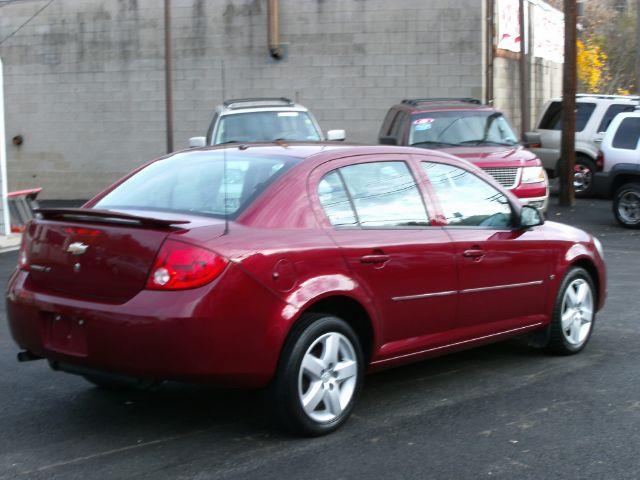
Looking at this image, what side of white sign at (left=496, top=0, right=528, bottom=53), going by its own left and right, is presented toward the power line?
right

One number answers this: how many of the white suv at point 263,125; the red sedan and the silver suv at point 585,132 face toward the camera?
1

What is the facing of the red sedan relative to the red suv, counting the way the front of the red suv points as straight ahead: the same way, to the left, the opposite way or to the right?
to the left

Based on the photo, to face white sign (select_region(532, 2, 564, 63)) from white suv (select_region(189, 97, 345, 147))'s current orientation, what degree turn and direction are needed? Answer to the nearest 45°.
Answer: approximately 135° to its left

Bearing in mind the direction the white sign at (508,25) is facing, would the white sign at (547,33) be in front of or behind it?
behind

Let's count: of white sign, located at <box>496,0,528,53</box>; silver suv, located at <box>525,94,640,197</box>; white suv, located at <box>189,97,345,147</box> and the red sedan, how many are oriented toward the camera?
2

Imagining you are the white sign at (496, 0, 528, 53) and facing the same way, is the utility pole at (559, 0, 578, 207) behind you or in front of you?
in front

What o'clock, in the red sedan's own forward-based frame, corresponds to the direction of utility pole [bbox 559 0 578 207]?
The utility pole is roughly at 11 o'clock from the red sedan.

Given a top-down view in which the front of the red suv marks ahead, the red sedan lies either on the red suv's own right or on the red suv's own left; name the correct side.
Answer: on the red suv's own right

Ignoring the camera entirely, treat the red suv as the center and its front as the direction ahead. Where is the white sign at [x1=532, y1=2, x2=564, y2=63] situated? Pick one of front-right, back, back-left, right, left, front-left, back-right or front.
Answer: back-left
